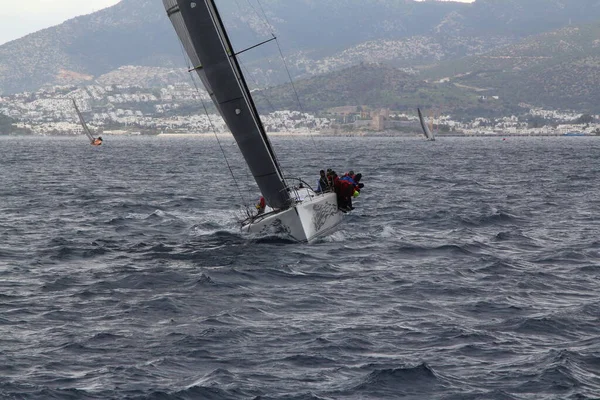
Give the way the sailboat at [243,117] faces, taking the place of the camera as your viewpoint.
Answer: facing the viewer
